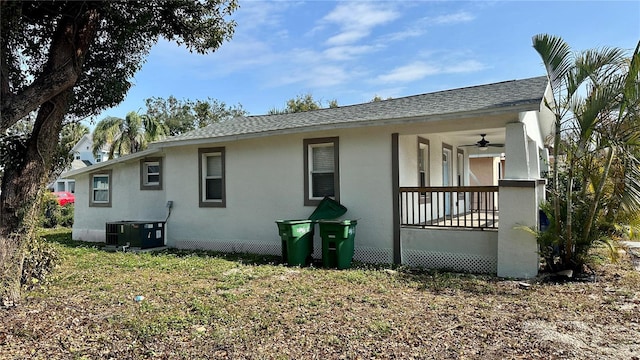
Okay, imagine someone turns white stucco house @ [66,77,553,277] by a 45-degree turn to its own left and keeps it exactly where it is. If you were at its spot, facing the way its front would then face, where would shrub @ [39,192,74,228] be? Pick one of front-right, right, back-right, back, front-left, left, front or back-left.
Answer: back-left

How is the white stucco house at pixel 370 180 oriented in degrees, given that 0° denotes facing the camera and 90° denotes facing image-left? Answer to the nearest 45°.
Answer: approximately 315°

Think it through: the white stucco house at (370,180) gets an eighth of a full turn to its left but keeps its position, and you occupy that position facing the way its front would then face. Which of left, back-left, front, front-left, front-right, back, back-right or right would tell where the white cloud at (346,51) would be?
left
